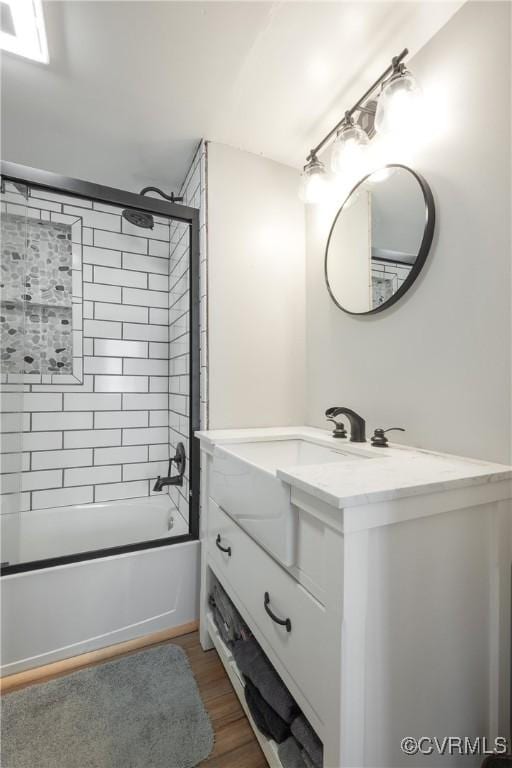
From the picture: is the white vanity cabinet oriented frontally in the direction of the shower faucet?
no

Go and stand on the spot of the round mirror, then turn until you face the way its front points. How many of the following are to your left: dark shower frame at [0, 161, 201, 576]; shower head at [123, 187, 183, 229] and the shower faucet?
0

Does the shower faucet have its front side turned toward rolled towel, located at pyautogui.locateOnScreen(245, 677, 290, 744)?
no

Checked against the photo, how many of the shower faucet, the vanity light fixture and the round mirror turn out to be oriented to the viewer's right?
0

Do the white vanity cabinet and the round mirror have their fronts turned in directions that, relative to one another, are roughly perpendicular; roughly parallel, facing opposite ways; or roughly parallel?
roughly parallel

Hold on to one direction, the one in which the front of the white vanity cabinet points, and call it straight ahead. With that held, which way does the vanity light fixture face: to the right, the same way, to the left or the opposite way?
the same way

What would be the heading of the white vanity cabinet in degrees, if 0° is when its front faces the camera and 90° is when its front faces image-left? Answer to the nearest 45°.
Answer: approximately 45°

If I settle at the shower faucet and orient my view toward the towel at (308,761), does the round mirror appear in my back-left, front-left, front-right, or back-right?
front-left

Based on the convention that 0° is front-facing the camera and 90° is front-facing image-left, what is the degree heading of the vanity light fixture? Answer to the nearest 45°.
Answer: approximately 45°

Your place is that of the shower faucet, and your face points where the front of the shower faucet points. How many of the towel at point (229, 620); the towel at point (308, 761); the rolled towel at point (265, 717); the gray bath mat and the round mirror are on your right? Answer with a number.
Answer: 0

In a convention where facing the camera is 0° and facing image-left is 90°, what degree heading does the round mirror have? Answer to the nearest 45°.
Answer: approximately 45°

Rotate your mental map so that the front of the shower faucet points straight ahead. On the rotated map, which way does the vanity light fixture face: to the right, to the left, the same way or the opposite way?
the same way

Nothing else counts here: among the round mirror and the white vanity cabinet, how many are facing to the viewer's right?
0

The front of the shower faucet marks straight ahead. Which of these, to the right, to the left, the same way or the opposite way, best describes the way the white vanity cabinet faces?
the same way
